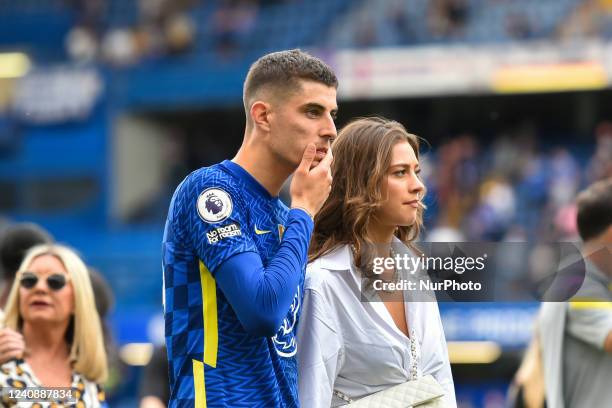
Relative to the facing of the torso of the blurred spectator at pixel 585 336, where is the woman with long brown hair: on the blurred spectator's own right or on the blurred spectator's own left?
on the blurred spectator's own right

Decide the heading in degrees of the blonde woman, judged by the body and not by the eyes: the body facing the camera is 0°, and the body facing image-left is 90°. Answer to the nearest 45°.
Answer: approximately 45°

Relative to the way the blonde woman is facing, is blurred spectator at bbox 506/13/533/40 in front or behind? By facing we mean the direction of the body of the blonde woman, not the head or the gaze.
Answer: behind

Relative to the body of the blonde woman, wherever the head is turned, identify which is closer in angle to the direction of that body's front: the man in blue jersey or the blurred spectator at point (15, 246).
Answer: the man in blue jersey

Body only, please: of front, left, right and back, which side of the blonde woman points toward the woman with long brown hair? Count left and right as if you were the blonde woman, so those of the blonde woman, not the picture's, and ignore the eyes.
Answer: left

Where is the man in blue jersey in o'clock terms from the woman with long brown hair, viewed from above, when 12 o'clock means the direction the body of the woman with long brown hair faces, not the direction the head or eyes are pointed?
The man in blue jersey is roughly at 3 o'clock from the woman with long brown hair.
